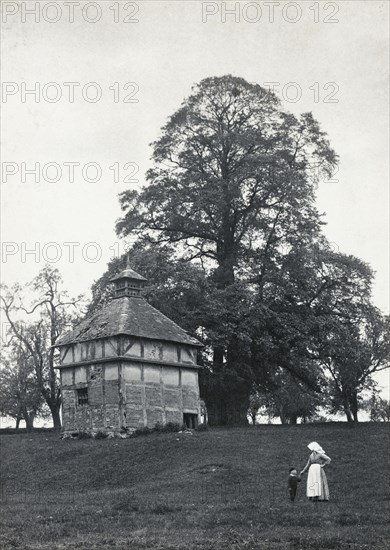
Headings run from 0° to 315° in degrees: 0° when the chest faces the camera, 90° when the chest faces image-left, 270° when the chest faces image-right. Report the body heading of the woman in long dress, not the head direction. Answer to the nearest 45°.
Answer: approximately 45°

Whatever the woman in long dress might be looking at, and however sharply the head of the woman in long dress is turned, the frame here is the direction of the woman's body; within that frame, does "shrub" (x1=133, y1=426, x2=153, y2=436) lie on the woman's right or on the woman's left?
on the woman's right

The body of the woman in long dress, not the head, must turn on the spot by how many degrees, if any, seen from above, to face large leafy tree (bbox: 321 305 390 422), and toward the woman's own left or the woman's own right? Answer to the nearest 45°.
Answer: approximately 135° to the woman's own right

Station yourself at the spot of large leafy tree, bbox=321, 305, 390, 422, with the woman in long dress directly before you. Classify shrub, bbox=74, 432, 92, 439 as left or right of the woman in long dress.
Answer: right

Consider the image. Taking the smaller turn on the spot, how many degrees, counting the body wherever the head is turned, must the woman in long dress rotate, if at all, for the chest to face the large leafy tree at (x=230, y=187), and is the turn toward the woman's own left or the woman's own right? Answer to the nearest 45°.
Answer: approximately 135° to the woman's own right

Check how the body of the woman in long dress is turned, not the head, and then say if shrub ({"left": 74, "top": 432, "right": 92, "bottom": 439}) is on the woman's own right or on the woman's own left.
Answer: on the woman's own right
